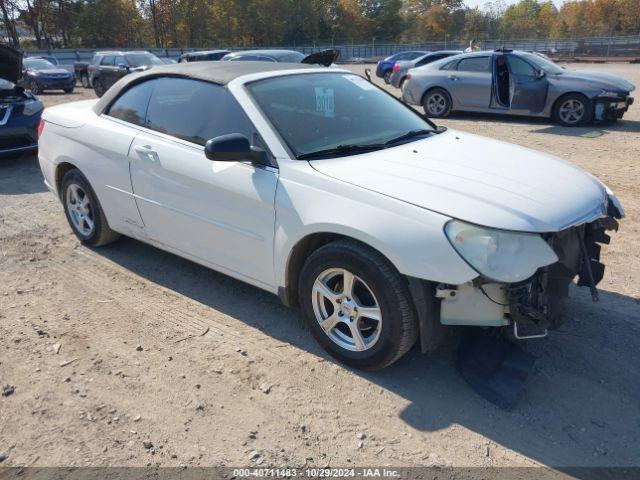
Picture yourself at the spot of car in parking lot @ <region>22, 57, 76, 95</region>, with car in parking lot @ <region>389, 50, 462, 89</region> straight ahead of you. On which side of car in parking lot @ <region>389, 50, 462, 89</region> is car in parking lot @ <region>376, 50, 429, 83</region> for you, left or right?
left

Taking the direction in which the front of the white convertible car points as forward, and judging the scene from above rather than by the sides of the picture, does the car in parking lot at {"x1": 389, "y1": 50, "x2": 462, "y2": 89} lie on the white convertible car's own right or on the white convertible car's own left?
on the white convertible car's own left

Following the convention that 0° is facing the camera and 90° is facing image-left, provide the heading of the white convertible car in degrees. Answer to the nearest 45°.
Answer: approximately 315°

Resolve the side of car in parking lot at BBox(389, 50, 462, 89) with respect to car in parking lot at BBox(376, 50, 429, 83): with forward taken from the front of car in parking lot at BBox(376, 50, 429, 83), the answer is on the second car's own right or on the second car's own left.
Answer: on the second car's own right

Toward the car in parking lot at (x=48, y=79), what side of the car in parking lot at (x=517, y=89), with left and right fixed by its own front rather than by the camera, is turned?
back

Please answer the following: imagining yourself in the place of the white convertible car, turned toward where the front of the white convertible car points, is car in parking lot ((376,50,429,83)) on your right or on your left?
on your left

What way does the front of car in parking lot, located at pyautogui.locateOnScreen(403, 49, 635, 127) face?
to the viewer's right

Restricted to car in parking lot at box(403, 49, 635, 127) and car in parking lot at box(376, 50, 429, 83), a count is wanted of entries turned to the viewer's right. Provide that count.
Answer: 1
